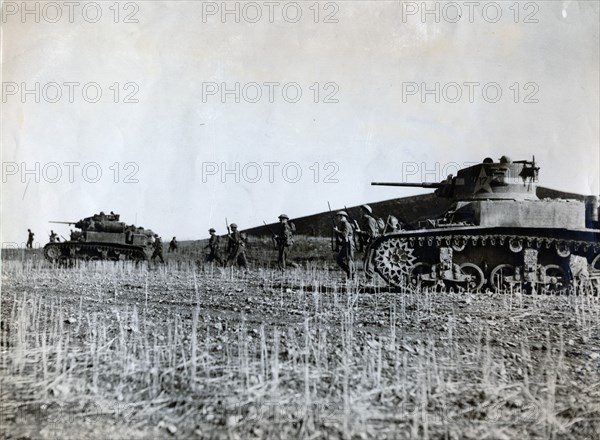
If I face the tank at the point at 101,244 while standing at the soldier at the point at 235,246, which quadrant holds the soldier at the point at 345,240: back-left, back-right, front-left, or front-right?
back-left

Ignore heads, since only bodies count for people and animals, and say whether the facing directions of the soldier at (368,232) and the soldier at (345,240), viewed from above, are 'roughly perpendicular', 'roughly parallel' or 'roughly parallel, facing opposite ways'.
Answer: roughly parallel

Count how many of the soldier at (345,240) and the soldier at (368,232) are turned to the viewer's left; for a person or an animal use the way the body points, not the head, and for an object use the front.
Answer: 2

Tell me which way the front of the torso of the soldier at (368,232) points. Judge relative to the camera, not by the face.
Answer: to the viewer's left

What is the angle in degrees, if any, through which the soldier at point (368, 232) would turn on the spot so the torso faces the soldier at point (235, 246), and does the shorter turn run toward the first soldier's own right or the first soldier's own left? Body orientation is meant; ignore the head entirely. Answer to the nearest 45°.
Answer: approximately 45° to the first soldier's own right

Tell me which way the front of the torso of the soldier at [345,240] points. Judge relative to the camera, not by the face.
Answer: to the viewer's left
